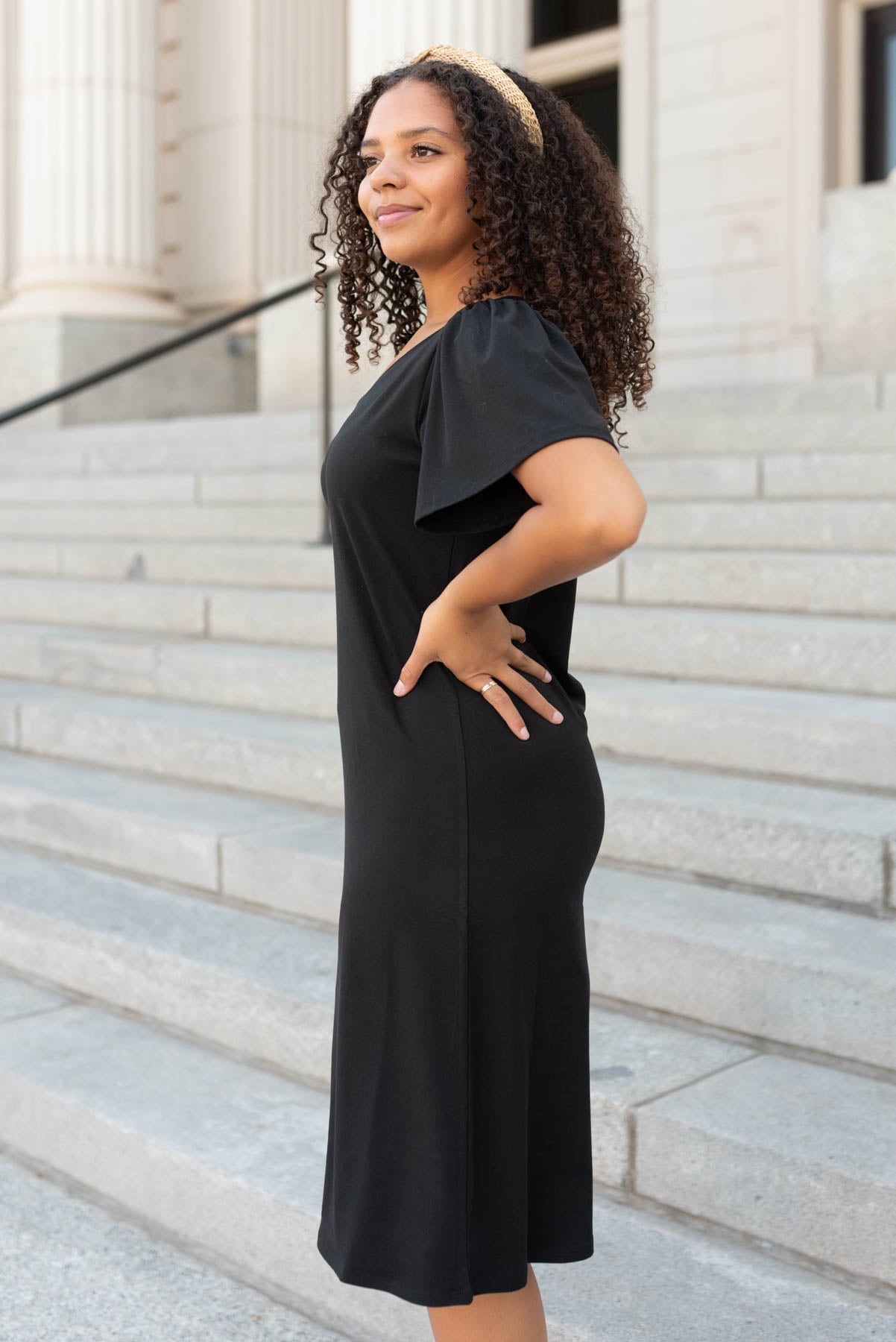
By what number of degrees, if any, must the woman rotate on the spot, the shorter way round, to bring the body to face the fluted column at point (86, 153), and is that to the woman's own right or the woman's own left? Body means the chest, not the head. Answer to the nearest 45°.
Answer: approximately 90° to the woman's own right

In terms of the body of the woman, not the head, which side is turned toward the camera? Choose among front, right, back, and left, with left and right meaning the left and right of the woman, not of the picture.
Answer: left

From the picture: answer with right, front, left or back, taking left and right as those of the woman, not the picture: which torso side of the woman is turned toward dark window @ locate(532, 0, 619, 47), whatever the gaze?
right

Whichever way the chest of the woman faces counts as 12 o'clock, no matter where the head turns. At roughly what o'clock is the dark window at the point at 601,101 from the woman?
The dark window is roughly at 3 o'clock from the woman.

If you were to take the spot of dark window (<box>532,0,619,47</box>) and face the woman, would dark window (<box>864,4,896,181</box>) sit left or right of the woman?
left
